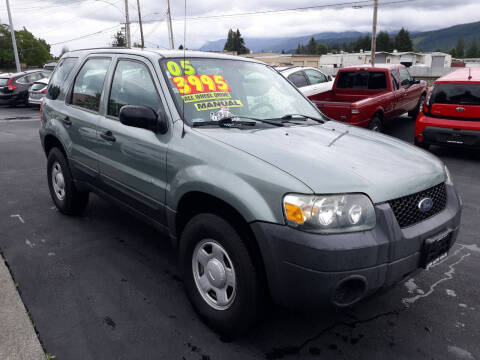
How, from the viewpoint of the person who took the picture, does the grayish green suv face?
facing the viewer and to the right of the viewer

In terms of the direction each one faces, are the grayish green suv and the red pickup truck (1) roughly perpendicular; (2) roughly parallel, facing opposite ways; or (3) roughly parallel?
roughly perpendicular

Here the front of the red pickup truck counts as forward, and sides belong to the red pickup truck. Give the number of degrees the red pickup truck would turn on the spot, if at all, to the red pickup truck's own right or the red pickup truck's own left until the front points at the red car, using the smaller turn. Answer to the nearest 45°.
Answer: approximately 90° to the red pickup truck's own right

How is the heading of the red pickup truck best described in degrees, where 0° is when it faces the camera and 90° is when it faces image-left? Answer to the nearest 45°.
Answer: approximately 225°

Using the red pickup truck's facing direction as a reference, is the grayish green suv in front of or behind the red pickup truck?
behind

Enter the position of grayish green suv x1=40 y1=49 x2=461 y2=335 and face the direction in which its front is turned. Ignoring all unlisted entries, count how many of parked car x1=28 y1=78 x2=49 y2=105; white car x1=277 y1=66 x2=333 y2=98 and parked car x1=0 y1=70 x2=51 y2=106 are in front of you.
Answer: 0

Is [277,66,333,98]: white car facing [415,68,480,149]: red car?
no

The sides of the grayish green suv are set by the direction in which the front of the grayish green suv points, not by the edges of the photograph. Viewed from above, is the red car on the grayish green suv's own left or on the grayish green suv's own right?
on the grayish green suv's own left

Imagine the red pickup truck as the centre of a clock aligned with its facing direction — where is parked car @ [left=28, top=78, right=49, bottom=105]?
The parked car is roughly at 8 o'clock from the red pickup truck.

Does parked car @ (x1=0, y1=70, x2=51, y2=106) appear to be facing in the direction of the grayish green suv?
no

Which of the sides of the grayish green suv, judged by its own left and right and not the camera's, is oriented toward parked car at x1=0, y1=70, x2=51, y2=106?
back
